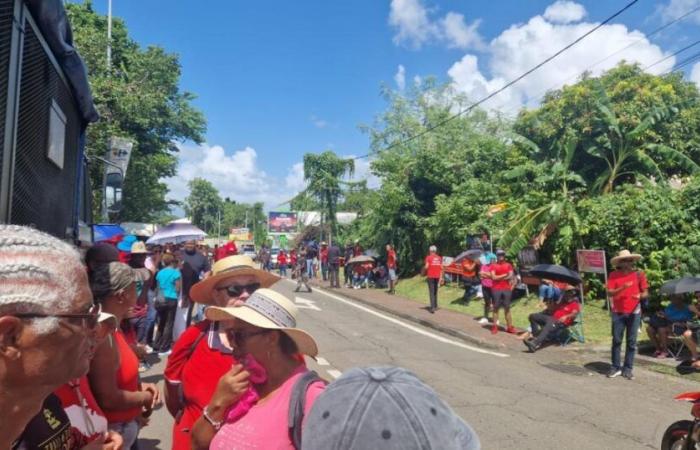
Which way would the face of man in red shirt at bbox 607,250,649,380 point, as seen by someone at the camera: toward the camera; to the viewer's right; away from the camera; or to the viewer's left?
toward the camera

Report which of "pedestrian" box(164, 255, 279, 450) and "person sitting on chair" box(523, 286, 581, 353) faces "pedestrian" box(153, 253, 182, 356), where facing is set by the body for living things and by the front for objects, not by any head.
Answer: the person sitting on chair

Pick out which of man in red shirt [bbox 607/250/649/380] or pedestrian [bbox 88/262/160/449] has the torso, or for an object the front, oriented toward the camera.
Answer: the man in red shirt

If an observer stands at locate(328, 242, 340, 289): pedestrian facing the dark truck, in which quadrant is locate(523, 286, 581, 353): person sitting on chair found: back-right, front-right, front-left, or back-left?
front-left

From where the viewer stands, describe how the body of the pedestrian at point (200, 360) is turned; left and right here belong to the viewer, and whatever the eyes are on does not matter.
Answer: facing the viewer and to the right of the viewer

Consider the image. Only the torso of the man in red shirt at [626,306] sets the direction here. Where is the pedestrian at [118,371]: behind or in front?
in front

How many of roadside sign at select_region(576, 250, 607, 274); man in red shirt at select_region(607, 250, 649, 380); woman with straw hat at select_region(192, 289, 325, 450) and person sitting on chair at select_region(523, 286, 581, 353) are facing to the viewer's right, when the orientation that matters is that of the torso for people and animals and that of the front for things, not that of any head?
0

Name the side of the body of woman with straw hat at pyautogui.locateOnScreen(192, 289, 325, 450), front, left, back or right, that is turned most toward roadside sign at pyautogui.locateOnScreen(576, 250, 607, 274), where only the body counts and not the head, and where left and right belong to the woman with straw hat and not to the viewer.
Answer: back

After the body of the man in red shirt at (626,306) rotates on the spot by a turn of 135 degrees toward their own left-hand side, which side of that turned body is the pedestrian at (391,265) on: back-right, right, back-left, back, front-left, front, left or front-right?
left

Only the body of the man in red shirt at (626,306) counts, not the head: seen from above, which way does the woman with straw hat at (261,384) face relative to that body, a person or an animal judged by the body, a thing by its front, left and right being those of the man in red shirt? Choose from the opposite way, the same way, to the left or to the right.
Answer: the same way

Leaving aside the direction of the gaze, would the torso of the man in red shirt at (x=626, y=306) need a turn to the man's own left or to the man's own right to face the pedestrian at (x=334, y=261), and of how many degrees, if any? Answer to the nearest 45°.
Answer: approximately 135° to the man's own right

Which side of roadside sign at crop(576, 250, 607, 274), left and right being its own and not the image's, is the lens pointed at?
front

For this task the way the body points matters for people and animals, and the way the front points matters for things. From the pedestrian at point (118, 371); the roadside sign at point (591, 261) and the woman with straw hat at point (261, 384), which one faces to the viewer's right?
the pedestrian

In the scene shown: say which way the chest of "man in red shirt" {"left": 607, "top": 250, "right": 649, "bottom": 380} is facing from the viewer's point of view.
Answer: toward the camera
